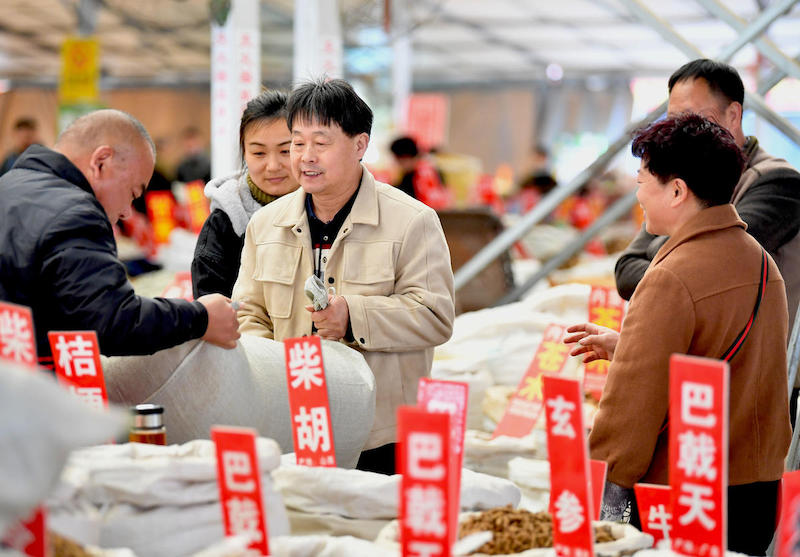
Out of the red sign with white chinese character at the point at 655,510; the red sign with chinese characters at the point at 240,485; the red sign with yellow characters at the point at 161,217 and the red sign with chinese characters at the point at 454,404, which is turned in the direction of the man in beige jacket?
the red sign with yellow characters at the point at 161,217

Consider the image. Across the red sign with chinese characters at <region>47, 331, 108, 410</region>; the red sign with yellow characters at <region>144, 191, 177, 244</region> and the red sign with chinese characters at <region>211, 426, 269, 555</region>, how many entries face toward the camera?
3

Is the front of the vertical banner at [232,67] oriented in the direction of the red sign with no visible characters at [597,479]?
yes

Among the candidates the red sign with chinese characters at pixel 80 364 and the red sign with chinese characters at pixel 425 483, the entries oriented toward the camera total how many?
2

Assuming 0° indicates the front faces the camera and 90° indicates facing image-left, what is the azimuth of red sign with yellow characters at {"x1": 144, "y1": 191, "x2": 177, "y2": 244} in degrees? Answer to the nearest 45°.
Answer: approximately 0°

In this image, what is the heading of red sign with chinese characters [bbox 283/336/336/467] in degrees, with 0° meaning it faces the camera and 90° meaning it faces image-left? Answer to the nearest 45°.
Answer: approximately 0°

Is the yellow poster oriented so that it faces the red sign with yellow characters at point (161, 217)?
yes

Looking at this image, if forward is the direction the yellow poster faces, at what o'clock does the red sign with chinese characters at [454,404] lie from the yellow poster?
The red sign with chinese characters is roughly at 12 o'clock from the yellow poster.

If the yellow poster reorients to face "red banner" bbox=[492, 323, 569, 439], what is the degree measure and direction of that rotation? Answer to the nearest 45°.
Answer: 0° — it already faces it
